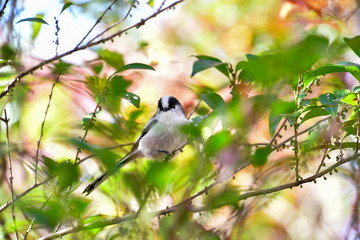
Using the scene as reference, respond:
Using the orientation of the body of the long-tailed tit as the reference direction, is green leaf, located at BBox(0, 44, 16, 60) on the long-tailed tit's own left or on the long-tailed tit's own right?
on the long-tailed tit's own right

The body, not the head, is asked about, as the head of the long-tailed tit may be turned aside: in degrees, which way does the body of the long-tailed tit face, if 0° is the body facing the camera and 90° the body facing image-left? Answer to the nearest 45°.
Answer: approximately 315°
